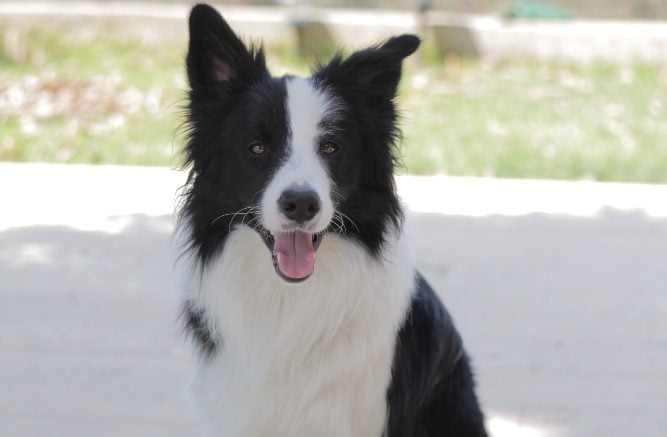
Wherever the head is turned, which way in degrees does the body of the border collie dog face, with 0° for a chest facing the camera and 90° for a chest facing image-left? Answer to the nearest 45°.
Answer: approximately 0°
